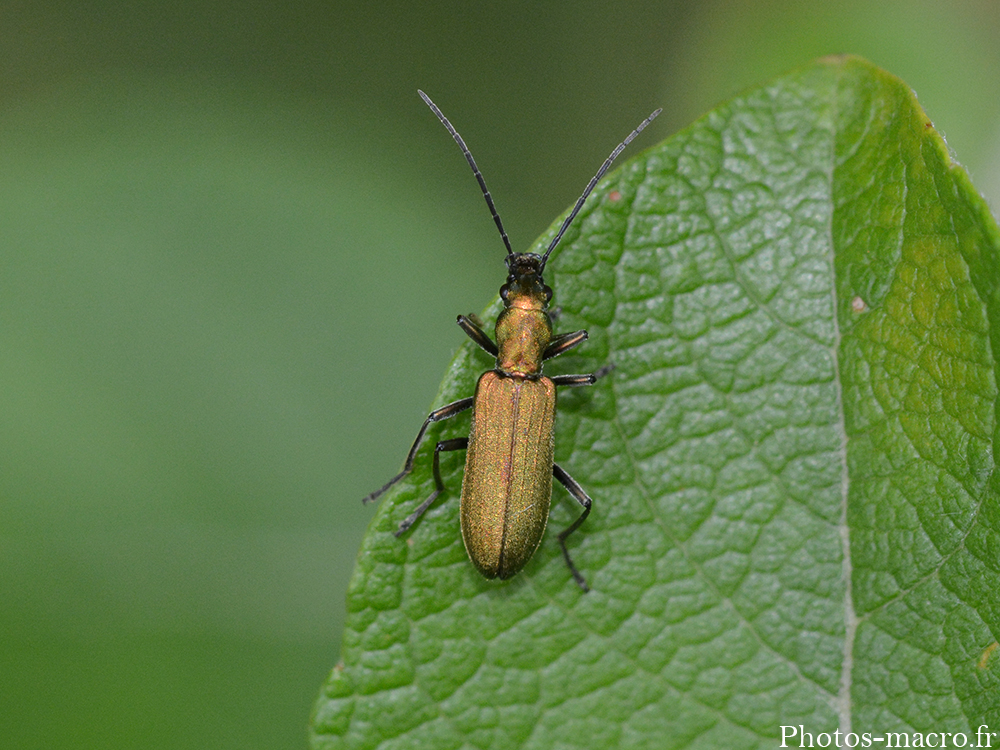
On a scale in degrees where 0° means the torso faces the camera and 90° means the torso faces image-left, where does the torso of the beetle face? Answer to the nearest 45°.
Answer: approximately 180°
